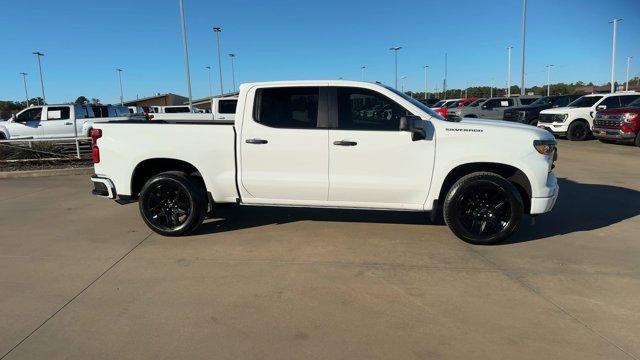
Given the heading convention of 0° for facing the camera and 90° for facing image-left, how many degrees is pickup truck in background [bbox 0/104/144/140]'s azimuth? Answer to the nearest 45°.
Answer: approximately 90°

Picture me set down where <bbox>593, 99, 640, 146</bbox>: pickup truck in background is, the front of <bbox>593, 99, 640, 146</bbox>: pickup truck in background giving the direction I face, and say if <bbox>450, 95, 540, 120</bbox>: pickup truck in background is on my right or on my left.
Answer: on my right

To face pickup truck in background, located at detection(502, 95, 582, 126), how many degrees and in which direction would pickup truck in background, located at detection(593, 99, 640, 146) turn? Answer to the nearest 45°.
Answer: approximately 90° to its right

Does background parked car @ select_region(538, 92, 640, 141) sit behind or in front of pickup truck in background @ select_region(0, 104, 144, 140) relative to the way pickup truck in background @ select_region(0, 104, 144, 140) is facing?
behind

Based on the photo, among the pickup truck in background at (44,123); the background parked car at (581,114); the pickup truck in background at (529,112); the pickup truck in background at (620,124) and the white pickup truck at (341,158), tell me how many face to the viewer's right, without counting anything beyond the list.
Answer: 1

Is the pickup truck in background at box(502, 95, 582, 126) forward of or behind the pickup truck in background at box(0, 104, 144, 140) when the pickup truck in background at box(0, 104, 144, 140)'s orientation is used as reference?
behind

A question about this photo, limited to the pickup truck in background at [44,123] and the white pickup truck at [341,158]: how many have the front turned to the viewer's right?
1

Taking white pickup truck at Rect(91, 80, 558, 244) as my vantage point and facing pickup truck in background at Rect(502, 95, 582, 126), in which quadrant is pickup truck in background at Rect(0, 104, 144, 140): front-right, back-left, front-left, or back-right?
front-left

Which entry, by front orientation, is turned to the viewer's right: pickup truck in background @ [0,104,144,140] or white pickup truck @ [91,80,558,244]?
the white pickup truck

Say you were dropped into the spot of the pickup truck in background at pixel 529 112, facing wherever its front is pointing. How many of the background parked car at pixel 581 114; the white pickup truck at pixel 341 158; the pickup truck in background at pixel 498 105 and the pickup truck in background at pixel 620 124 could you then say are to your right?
1

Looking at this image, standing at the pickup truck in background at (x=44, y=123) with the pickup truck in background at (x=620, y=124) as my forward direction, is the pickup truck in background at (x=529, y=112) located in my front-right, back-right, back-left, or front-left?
front-left

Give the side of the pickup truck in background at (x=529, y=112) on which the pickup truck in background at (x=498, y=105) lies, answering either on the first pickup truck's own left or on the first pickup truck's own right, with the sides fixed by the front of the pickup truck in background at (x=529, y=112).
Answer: on the first pickup truck's own right

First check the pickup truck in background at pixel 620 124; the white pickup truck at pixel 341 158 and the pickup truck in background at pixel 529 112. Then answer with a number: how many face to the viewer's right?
1

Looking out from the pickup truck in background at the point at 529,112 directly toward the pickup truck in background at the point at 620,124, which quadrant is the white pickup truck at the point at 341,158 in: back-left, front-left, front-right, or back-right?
front-right

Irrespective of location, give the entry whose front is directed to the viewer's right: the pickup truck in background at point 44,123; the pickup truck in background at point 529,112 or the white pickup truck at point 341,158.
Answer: the white pickup truck

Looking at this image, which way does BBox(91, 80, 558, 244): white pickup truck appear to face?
to the viewer's right

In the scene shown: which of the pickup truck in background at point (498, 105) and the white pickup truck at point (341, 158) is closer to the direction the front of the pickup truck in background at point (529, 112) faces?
the white pickup truck
